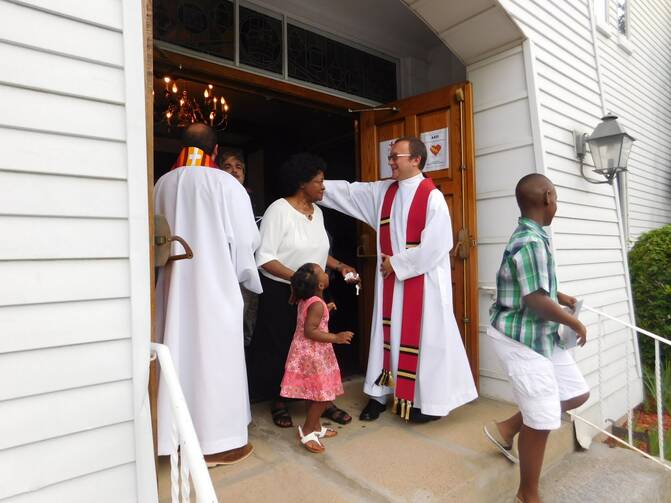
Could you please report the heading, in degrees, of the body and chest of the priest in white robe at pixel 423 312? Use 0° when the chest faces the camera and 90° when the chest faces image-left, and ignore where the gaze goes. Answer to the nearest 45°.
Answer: approximately 45°

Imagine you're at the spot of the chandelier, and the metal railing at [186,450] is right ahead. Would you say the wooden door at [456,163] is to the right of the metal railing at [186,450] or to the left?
left

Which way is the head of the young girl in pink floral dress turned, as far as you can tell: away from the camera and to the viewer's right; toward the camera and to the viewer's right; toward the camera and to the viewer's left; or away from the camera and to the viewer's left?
away from the camera and to the viewer's right

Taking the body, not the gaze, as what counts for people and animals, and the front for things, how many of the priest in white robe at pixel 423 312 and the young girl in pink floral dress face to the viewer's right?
1

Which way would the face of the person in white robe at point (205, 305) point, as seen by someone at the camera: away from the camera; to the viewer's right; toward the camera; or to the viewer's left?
away from the camera

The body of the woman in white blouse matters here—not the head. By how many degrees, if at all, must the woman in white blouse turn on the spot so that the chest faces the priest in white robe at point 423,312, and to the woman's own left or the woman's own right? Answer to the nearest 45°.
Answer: approximately 45° to the woman's own left

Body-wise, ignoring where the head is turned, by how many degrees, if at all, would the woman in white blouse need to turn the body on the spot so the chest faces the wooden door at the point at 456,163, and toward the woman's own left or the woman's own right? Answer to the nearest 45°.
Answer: approximately 45° to the woman's own left

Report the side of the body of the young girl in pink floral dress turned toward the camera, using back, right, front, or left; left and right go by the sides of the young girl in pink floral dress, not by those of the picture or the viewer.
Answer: right
